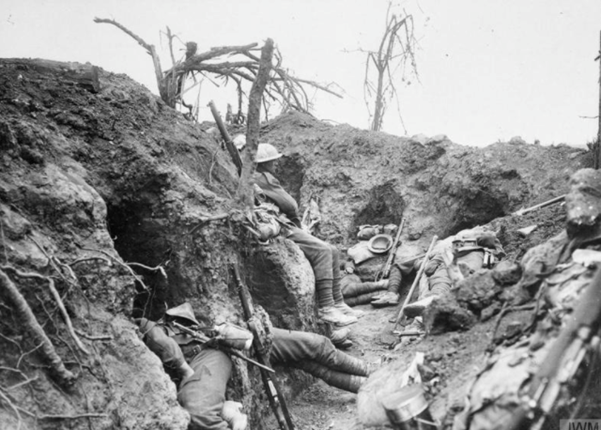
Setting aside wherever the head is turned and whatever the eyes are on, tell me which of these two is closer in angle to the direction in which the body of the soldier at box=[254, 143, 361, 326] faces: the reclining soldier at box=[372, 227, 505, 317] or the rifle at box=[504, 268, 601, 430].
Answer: the reclining soldier

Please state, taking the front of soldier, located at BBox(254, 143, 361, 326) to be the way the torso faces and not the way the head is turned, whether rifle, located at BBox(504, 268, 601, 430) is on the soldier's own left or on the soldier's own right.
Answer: on the soldier's own right

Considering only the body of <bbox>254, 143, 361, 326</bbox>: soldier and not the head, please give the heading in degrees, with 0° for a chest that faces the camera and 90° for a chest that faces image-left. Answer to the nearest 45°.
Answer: approximately 270°

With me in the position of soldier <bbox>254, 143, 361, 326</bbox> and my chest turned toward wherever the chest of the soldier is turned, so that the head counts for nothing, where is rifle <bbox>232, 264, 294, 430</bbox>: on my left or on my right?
on my right

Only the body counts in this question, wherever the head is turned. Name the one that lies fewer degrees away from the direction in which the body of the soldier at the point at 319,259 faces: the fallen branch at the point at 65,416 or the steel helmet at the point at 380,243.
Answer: the steel helmet

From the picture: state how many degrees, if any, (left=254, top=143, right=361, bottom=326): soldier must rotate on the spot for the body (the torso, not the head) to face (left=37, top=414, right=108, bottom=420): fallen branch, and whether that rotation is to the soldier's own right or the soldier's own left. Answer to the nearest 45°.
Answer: approximately 90° to the soldier's own right

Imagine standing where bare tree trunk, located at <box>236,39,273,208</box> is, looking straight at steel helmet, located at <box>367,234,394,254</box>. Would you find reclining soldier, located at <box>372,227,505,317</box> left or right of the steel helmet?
right

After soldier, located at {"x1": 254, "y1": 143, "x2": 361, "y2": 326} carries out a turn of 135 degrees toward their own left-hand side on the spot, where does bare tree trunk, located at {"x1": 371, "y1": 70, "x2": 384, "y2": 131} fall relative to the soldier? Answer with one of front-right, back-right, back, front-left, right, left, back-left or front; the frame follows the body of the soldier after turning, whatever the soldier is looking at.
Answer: front-right

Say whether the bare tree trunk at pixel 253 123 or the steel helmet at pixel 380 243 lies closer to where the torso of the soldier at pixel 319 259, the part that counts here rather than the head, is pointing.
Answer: the steel helmet
